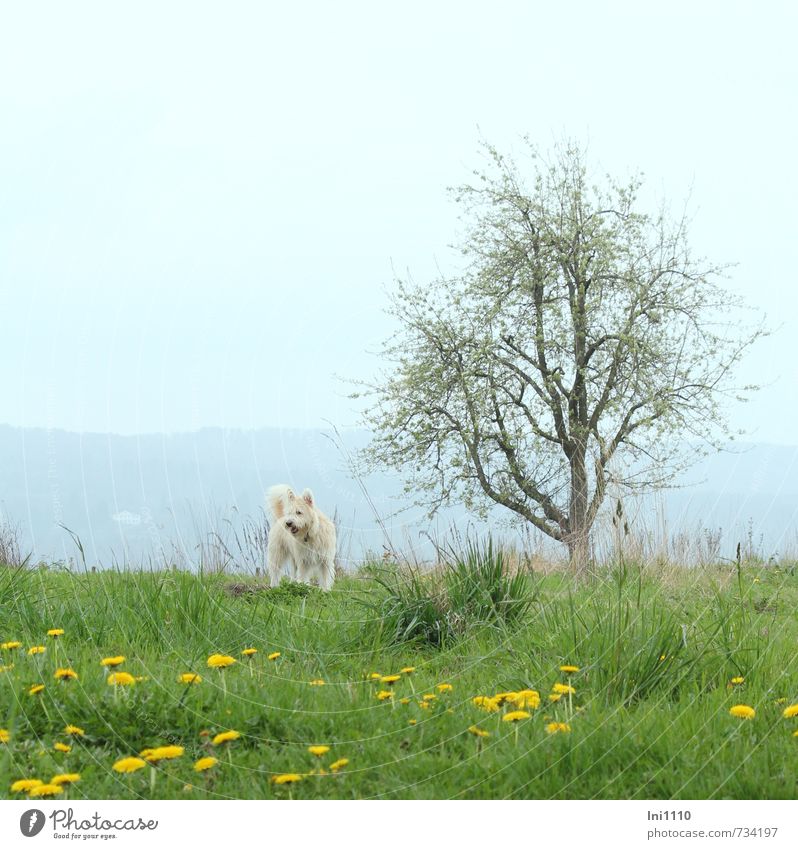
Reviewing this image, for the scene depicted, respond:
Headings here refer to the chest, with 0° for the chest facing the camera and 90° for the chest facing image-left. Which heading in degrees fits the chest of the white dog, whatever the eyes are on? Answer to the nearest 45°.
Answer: approximately 315°

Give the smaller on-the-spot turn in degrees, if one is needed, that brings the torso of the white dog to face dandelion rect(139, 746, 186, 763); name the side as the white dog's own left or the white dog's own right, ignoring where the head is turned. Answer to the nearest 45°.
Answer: approximately 45° to the white dog's own right

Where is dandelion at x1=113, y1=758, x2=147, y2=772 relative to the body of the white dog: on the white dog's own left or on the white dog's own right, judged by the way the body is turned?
on the white dog's own right

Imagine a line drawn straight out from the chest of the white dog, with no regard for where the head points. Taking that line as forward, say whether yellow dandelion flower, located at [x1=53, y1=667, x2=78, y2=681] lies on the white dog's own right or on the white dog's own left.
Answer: on the white dog's own right

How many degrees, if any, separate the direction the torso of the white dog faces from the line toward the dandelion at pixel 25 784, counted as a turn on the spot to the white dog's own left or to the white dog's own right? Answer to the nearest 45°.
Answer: approximately 45° to the white dog's own right

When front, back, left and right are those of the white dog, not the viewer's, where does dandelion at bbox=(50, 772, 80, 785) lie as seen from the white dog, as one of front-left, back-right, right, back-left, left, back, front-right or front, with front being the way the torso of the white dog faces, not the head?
front-right

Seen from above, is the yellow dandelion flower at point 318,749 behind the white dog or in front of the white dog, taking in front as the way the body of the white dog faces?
in front
